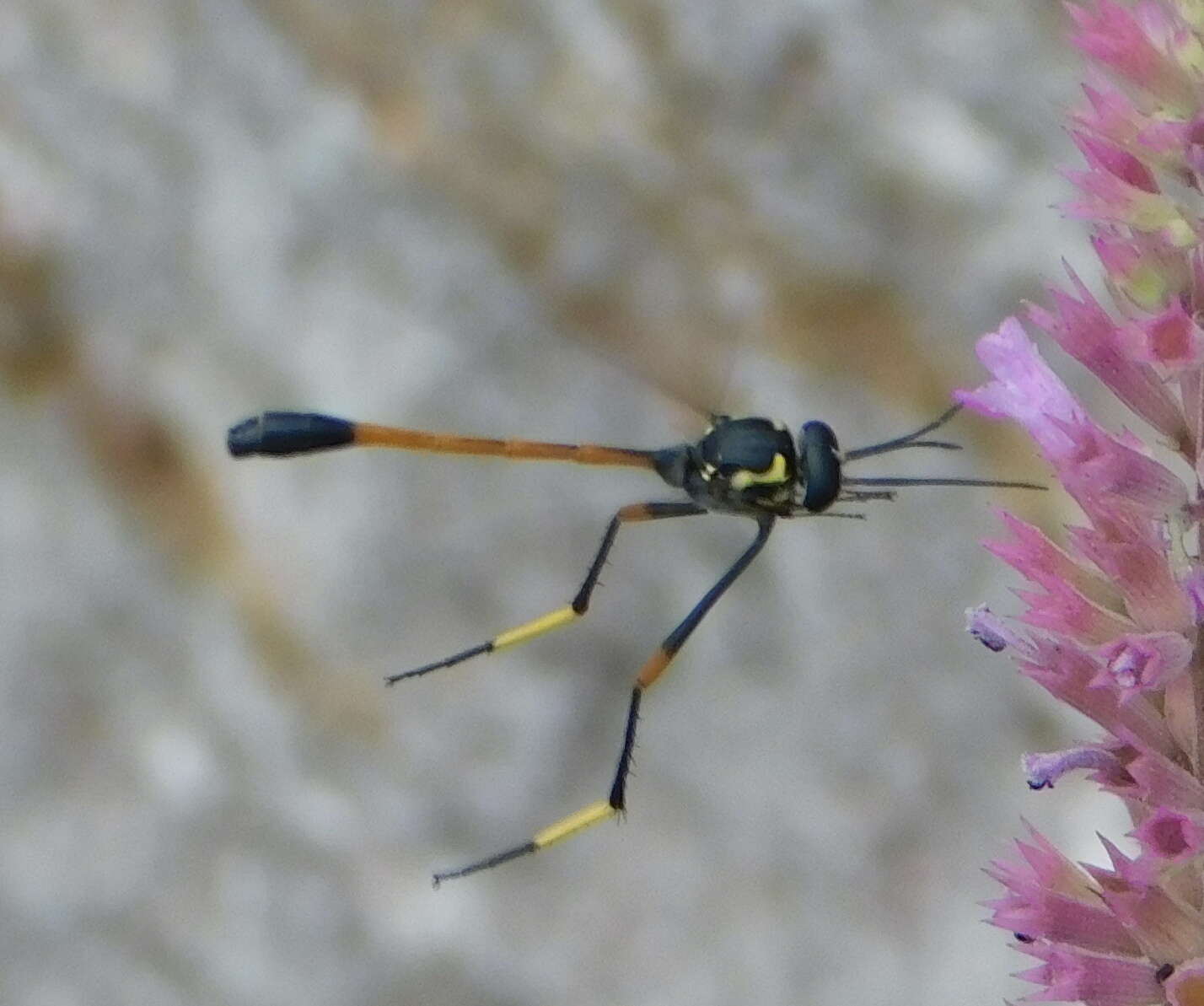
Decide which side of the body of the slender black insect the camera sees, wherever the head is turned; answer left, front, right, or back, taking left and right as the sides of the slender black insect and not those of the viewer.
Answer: right
